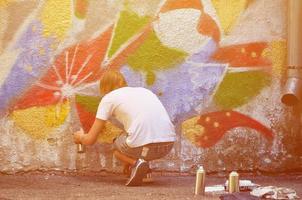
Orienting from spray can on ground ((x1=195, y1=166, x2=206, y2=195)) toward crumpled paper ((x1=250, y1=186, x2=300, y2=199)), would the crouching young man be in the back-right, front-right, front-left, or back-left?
back-left

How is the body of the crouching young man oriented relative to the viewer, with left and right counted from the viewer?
facing away from the viewer and to the left of the viewer

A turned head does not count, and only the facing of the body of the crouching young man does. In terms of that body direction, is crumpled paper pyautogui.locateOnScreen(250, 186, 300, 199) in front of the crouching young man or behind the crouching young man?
behind

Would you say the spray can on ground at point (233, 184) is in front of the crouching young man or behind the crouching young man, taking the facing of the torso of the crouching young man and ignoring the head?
behind
